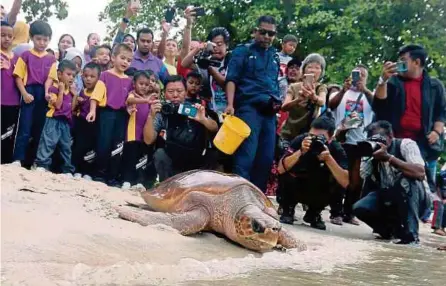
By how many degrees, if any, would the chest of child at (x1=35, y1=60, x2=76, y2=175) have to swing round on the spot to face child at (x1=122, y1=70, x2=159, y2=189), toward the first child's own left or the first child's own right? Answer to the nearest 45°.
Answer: approximately 45° to the first child's own left

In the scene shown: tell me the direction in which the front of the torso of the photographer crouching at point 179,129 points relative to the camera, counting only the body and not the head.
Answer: toward the camera

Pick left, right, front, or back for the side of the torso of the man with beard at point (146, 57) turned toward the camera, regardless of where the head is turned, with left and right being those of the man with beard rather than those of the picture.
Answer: front

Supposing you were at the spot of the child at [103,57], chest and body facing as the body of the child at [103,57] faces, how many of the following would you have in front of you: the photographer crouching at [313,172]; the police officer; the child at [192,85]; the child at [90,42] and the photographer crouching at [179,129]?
4

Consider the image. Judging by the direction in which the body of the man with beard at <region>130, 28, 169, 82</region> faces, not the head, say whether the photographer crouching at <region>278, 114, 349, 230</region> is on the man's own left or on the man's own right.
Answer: on the man's own left

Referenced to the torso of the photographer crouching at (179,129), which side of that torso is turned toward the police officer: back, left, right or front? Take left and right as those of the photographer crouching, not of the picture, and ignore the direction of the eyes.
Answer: left

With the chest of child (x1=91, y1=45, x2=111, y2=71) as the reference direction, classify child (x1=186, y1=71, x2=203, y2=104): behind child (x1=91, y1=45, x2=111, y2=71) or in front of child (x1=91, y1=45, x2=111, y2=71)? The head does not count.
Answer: in front

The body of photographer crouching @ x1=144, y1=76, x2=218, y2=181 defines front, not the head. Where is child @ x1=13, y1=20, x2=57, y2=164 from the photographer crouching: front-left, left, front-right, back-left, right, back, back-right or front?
right

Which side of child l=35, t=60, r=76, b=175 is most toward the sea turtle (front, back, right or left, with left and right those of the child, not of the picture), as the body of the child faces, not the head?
front

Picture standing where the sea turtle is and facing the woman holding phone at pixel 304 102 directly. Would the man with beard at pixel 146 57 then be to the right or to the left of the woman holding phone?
left

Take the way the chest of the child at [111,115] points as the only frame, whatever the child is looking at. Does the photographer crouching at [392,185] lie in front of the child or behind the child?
in front

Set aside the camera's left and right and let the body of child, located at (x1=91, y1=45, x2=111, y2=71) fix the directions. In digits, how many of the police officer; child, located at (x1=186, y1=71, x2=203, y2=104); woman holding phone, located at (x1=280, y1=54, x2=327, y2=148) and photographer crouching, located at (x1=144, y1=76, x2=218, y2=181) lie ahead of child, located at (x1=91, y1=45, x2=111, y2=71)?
4

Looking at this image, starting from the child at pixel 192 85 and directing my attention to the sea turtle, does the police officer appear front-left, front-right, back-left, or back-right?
front-left

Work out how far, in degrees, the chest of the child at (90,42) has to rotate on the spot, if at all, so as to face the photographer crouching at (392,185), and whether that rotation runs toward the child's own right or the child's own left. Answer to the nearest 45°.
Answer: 0° — they already face them
